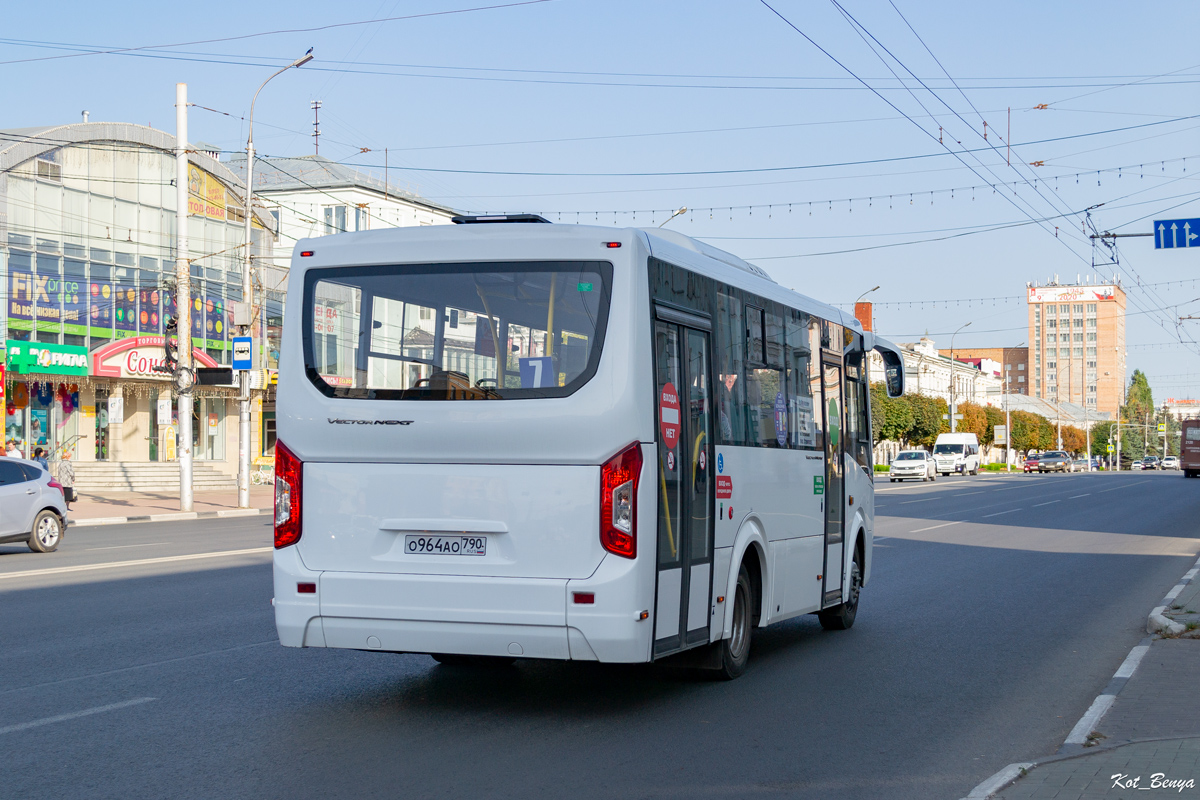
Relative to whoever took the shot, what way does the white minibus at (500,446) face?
facing away from the viewer and to the right of the viewer

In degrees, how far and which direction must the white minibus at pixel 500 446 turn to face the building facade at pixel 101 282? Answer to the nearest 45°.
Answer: approximately 90° to its left

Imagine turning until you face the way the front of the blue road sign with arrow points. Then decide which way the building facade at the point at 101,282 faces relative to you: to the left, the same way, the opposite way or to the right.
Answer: to the left

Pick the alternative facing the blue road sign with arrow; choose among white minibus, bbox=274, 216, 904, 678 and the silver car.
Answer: the white minibus

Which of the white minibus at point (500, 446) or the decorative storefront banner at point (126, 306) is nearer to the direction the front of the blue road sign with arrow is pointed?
the white minibus

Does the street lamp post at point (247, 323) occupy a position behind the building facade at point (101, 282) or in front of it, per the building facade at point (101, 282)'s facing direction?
in front

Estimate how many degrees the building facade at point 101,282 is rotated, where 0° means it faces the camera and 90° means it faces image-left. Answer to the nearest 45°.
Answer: approximately 315°

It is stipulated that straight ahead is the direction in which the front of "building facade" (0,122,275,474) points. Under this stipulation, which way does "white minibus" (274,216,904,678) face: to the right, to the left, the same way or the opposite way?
to the left

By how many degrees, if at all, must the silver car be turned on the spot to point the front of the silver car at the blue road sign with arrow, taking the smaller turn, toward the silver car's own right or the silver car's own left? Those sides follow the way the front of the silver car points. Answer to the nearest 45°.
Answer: approximately 135° to the silver car's own left

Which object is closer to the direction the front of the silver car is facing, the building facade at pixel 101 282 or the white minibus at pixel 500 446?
the white minibus

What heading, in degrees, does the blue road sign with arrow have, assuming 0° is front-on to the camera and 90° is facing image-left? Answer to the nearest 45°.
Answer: approximately 0°

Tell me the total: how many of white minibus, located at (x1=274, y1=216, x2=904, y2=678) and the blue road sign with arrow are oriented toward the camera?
1

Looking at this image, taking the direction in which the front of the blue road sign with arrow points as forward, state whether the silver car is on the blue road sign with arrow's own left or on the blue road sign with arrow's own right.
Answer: on the blue road sign with arrow's own right
